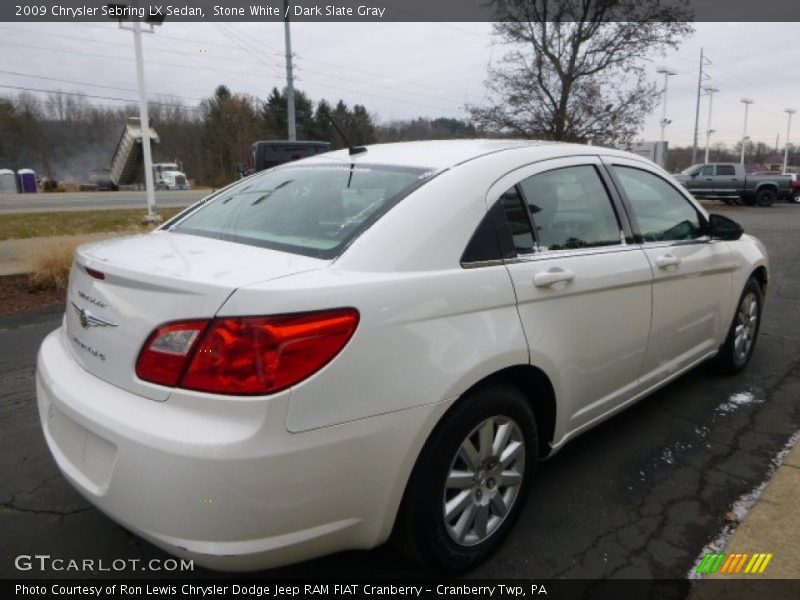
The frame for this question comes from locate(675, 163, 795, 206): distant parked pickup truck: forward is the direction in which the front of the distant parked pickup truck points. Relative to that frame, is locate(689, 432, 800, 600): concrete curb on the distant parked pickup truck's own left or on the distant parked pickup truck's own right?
on the distant parked pickup truck's own left

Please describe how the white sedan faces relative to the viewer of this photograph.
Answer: facing away from the viewer and to the right of the viewer

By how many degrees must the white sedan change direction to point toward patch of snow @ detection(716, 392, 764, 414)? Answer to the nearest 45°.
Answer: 0° — it already faces it

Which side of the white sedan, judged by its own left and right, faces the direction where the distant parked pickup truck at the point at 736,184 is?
front

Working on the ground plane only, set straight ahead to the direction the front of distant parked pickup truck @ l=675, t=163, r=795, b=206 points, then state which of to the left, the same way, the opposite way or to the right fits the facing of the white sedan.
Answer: to the right

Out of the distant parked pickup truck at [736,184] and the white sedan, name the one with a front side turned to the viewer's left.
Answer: the distant parked pickup truck

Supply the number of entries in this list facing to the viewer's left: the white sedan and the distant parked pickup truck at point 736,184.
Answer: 1

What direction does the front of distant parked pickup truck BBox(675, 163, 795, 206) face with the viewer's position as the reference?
facing to the left of the viewer

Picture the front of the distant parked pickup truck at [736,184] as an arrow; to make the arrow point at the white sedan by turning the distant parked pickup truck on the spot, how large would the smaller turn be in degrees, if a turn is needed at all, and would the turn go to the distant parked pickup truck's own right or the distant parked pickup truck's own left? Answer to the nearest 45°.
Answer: approximately 90° to the distant parked pickup truck's own left

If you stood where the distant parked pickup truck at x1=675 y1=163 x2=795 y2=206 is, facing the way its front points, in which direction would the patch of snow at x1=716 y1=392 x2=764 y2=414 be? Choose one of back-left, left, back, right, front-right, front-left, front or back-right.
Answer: left
